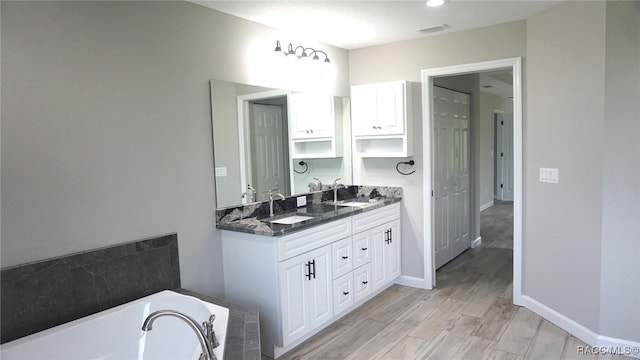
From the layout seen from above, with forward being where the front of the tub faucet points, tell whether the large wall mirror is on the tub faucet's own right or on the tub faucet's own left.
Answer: on the tub faucet's own right

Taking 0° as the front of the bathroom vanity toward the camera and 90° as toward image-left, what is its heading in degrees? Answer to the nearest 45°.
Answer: approximately 315°

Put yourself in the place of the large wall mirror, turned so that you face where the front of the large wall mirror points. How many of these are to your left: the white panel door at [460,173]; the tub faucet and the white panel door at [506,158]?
2

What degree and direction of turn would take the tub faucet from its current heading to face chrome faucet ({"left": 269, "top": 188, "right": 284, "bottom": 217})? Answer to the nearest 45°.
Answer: approximately 90° to its right

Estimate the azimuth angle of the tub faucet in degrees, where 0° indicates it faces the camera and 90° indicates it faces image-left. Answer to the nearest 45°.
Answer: approximately 90°

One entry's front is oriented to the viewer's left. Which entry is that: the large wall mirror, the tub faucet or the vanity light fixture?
the tub faucet

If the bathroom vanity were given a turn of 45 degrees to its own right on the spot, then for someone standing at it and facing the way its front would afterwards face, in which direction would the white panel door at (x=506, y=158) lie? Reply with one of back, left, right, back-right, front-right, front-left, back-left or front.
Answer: back-left
